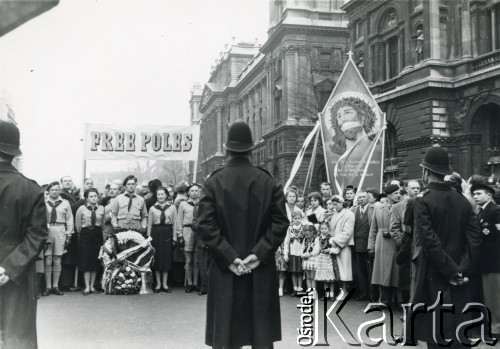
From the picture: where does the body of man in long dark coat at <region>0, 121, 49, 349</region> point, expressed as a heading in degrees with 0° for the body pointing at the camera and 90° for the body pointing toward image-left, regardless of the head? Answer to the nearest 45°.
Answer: approximately 180°

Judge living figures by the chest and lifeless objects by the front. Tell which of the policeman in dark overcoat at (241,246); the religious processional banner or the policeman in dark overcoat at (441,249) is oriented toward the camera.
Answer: the religious processional banner

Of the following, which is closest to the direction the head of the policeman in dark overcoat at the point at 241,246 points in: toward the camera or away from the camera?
away from the camera

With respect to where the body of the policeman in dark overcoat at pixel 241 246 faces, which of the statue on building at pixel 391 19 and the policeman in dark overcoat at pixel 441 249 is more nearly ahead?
the statue on building

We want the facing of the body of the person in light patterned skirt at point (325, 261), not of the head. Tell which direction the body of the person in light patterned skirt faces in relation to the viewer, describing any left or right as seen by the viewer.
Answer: facing the viewer

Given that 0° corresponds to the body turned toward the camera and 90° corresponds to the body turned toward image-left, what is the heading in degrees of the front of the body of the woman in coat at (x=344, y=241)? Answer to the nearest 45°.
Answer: approximately 45°

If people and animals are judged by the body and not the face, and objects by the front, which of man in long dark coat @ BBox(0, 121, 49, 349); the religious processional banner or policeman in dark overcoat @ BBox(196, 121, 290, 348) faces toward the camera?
the religious processional banner

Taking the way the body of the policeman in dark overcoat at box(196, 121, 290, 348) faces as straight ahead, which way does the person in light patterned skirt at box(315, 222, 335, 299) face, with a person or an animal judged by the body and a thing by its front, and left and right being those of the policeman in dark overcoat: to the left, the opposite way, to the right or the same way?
the opposite way

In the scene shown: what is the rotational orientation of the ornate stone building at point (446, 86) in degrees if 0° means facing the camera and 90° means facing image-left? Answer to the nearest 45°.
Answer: approximately 45°

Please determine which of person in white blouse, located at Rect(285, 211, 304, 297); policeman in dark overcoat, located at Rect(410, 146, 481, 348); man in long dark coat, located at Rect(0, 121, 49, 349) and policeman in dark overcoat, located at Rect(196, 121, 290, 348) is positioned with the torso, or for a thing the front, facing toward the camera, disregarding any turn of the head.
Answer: the person in white blouse

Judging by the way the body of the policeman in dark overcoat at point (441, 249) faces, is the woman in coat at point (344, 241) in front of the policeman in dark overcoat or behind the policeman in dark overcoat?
in front

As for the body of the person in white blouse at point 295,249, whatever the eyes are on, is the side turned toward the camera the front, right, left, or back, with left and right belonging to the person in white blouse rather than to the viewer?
front

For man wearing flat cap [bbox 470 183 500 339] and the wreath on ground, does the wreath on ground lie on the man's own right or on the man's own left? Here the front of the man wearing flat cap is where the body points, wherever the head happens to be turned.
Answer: on the man's own right

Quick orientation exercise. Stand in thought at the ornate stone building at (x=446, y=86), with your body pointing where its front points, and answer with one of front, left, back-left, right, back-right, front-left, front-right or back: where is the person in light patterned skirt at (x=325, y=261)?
front-left

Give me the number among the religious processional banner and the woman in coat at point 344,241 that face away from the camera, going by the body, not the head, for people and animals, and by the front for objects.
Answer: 0

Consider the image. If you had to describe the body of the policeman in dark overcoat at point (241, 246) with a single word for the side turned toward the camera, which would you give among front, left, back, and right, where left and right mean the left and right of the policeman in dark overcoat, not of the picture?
back
